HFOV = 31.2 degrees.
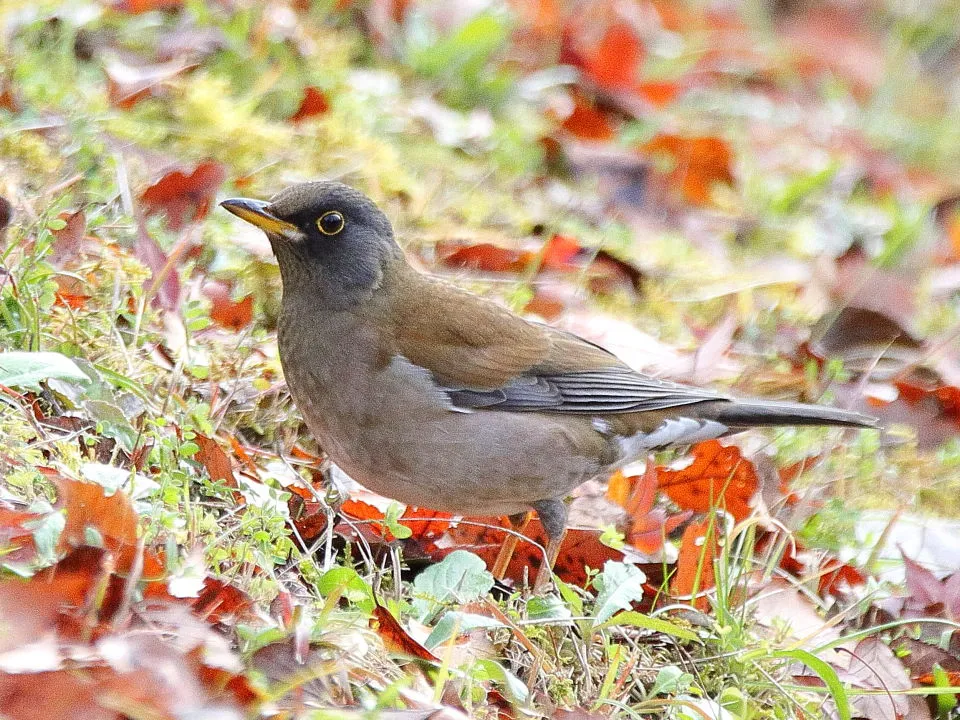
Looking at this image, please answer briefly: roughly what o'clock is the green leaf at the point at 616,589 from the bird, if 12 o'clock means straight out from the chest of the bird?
The green leaf is roughly at 8 o'clock from the bird.

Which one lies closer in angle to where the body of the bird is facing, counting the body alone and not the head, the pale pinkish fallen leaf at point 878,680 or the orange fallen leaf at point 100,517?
the orange fallen leaf

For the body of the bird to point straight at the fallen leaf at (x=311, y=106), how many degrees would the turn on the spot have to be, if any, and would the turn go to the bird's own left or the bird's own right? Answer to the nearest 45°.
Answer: approximately 90° to the bird's own right

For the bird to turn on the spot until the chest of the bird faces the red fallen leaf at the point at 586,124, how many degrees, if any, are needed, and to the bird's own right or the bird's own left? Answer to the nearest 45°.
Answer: approximately 90° to the bird's own right

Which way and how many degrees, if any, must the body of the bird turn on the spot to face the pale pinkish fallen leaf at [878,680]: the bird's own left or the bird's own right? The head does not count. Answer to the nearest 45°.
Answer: approximately 135° to the bird's own left

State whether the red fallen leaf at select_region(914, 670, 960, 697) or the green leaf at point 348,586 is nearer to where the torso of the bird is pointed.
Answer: the green leaf

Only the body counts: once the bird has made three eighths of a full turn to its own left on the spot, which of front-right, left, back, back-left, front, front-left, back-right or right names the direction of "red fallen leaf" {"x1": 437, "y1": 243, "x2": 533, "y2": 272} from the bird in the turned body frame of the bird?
back-left

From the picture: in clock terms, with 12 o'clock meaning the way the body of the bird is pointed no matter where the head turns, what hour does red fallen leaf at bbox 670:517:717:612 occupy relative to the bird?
The red fallen leaf is roughly at 7 o'clock from the bird.

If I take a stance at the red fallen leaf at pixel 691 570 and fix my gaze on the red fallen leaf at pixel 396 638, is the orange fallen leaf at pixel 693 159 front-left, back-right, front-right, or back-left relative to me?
back-right

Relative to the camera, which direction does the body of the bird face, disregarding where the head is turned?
to the viewer's left

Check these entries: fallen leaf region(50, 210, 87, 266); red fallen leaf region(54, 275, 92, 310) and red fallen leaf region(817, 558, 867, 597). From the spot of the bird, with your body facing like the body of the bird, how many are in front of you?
2

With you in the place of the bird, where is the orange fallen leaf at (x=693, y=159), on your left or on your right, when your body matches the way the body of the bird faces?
on your right

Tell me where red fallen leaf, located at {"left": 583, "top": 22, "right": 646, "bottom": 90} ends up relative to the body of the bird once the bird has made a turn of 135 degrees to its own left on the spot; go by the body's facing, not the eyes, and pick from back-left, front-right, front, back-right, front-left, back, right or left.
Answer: back-left
